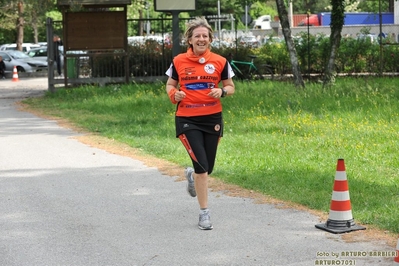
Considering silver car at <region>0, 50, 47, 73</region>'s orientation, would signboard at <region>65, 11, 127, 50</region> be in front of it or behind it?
in front

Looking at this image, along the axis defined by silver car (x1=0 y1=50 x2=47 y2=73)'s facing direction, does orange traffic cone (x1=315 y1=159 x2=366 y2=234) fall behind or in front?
in front

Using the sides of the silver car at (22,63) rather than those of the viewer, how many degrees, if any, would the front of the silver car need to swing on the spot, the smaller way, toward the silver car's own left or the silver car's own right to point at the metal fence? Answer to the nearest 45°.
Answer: approximately 45° to the silver car's own right
